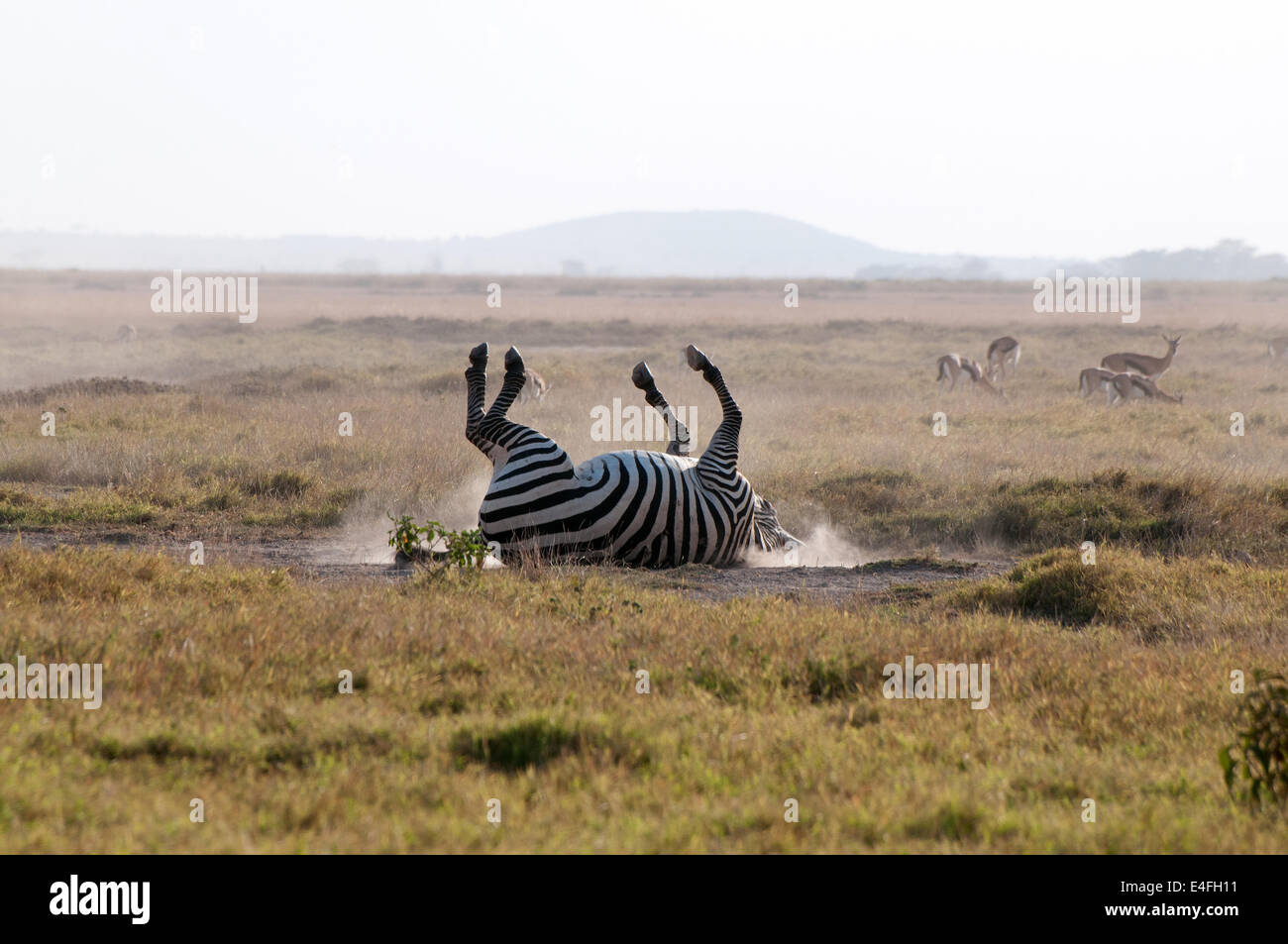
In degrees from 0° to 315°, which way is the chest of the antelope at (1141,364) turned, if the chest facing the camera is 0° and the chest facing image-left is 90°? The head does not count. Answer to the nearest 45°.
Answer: approximately 270°

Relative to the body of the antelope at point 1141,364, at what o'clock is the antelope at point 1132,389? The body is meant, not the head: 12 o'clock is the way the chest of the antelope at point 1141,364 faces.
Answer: the antelope at point 1132,389 is roughly at 3 o'clock from the antelope at point 1141,364.

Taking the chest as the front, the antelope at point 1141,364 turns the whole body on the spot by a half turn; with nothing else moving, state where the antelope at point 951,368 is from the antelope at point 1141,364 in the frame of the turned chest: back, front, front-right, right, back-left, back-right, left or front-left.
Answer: front-left

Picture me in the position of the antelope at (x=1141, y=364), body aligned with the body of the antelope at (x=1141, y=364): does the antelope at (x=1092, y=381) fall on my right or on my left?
on my right

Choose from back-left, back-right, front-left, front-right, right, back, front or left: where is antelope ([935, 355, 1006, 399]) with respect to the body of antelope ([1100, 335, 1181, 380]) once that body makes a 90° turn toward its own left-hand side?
back-left

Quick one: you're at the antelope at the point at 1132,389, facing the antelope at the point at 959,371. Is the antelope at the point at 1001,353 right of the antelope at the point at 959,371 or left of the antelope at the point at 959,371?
right

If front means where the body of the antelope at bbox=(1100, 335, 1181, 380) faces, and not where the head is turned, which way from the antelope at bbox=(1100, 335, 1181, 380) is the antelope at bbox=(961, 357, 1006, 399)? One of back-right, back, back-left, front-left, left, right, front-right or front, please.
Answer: back-right

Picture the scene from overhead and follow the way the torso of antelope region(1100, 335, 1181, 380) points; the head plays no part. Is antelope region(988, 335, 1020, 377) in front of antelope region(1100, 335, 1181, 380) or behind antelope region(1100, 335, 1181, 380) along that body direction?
behind
